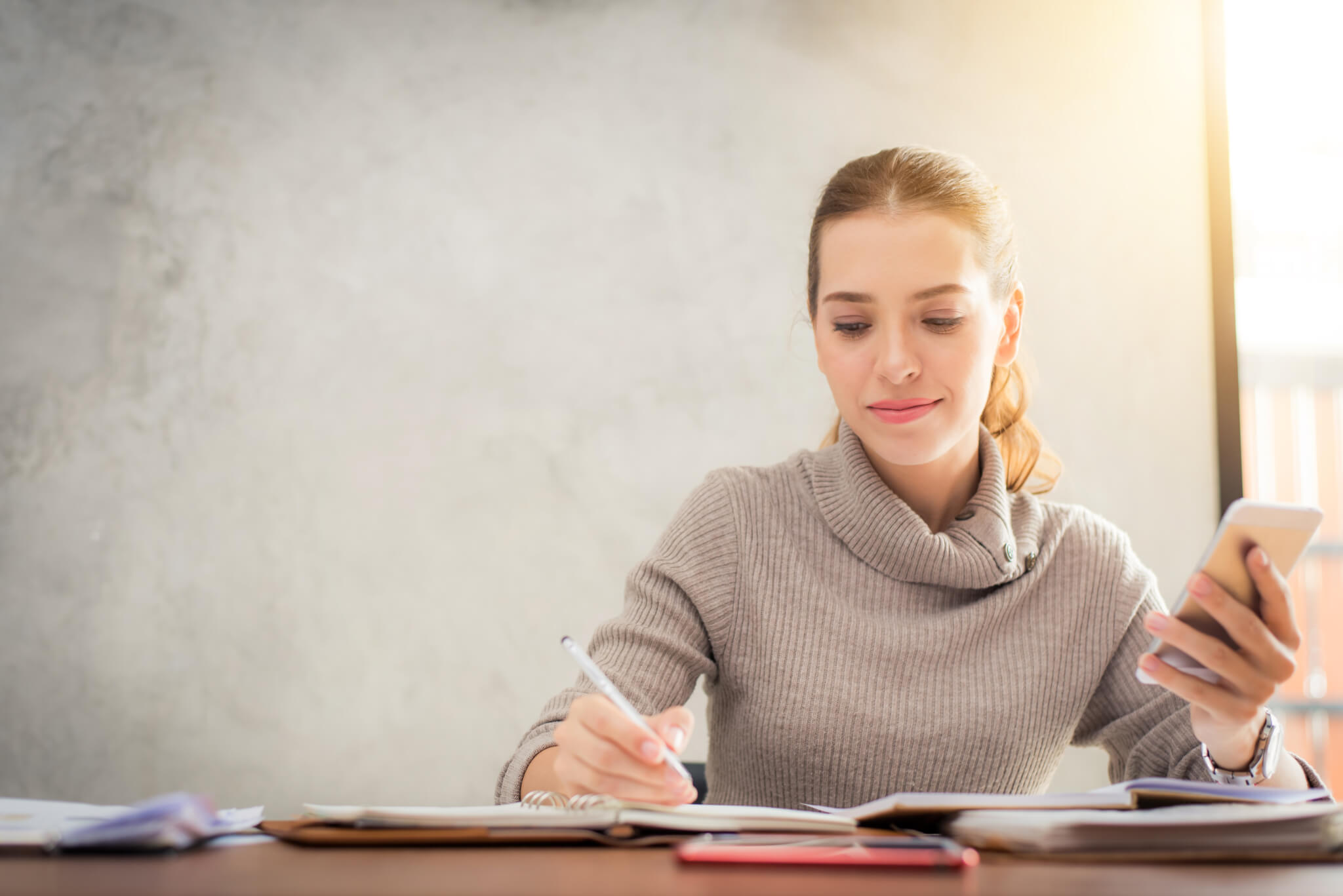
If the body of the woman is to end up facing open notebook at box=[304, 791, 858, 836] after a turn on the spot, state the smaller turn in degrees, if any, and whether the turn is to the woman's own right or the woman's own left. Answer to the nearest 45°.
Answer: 0° — they already face it

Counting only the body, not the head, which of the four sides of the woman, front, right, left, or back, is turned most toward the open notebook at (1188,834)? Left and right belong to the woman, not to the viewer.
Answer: front

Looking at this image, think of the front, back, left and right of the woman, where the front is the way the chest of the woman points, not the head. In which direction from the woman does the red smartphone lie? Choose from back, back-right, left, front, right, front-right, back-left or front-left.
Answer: front

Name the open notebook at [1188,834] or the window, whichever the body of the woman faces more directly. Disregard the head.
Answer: the open notebook

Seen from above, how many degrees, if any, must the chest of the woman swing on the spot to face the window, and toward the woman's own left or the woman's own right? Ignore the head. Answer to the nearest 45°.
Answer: approximately 135° to the woman's own left

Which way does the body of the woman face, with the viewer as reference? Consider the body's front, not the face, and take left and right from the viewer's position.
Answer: facing the viewer

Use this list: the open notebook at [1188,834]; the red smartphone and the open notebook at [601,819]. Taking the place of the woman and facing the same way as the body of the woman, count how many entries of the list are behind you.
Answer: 0
